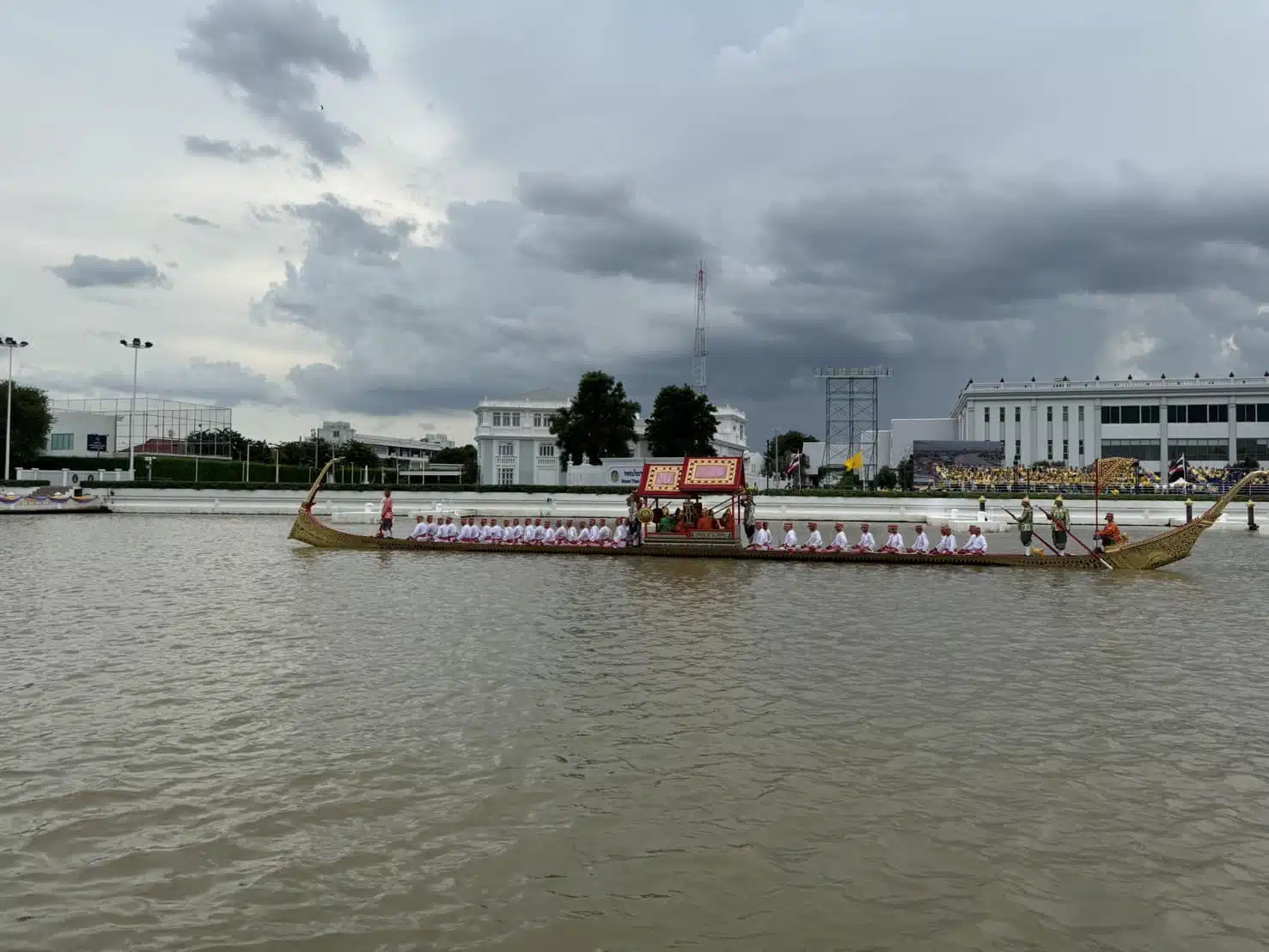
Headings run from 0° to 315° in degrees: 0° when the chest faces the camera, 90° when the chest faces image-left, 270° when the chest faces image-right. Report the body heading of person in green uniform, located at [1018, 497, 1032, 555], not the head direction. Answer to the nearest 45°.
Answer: approximately 90°

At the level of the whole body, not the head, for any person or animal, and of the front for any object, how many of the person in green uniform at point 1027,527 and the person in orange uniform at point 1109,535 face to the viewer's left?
2

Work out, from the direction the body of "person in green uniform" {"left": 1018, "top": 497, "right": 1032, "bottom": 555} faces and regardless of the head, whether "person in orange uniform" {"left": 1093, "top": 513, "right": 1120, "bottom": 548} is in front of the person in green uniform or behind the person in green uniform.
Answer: behind

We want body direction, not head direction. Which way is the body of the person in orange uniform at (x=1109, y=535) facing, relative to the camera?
to the viewer's left

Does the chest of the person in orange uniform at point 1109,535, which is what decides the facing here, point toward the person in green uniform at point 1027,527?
yes

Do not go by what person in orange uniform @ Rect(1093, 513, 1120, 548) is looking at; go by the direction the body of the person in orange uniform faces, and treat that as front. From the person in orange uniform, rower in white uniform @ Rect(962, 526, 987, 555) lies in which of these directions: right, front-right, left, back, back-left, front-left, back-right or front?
front

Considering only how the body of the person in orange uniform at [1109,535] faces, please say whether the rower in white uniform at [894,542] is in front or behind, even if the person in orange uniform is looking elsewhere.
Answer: in front
